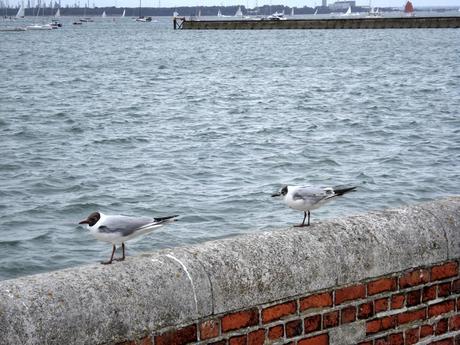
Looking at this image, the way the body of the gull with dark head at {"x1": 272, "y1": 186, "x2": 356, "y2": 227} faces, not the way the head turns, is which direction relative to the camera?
to the viewer's left

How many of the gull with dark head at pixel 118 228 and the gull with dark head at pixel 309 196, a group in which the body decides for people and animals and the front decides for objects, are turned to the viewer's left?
2

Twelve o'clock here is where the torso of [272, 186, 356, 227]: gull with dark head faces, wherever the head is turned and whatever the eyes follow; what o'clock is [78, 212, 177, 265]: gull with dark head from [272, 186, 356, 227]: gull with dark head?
[78, 212, 177, 265]: gull with dark head is roughly at 11 o'clock from [272, 186, 356, 227]: gull with dark head.

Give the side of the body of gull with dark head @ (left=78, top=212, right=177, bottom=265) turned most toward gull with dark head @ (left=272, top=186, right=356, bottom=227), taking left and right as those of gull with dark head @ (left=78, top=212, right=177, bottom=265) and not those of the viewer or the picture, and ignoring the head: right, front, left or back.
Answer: back

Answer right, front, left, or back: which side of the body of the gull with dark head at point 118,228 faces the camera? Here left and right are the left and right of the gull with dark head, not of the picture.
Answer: left
